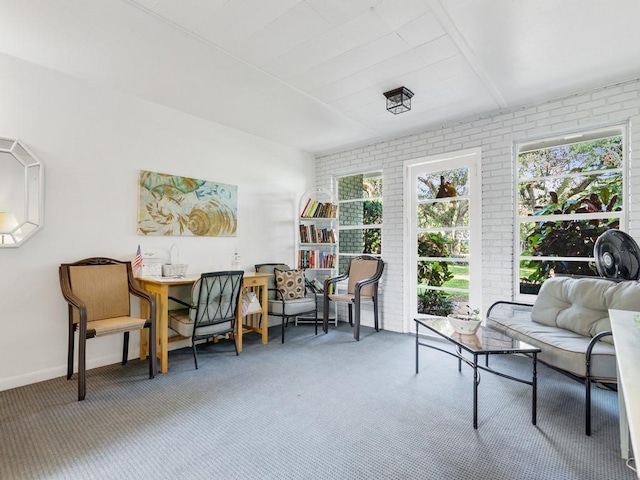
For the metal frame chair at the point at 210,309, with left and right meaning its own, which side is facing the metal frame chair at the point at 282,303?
right

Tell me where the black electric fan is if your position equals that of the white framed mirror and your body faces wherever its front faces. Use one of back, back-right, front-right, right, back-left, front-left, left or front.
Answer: front-left

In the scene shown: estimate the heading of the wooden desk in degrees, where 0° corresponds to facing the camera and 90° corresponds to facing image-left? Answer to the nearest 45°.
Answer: approximately 315°

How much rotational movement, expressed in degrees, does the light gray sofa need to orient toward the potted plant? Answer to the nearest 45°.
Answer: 0° — it already faces it

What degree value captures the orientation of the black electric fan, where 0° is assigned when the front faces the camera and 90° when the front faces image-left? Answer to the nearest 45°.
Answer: approximately 45°

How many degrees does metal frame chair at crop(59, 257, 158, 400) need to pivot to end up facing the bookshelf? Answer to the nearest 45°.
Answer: approximately 45° to its left

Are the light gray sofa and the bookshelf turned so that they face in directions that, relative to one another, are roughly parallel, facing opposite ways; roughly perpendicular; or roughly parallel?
roughly perpendicular

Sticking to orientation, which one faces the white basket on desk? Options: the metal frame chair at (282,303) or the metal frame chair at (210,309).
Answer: the metal frame chair at (210,309)
